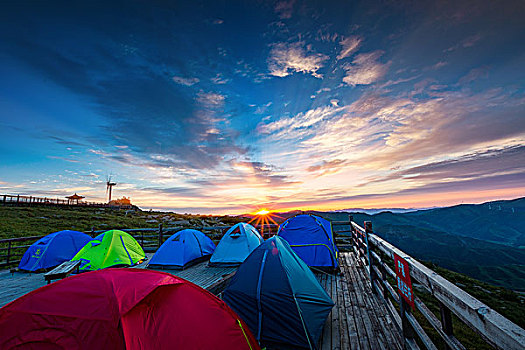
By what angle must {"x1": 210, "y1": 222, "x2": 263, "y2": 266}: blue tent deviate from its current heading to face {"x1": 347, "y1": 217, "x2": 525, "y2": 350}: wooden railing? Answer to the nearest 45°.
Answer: approximately 45° to its left

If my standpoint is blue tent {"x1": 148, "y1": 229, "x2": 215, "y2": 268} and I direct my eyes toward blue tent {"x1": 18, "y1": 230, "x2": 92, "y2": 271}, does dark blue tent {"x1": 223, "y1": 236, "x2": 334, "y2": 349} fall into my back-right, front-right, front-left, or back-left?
back-left

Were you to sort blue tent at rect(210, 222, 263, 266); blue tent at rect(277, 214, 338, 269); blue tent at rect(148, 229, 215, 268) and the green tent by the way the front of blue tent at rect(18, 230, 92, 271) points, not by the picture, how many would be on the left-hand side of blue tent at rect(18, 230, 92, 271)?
4

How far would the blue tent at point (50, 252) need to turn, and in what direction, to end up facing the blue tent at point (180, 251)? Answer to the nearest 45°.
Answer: approximately 90° to its left

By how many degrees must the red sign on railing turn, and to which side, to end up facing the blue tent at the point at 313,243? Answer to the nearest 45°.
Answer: approximately 90° to its right

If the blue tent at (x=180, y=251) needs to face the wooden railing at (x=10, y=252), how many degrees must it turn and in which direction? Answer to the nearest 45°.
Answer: approximately 90° to its right

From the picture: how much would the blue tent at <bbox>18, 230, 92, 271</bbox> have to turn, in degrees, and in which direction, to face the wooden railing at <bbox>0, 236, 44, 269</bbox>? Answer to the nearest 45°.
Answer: approximately 90° to its right

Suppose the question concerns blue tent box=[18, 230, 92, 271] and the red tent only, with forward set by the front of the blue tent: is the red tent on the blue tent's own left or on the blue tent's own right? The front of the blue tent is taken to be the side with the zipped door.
on the blue tent's own left

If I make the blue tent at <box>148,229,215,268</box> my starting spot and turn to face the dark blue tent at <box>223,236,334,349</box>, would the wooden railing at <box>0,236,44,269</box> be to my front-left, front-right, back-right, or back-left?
back-right

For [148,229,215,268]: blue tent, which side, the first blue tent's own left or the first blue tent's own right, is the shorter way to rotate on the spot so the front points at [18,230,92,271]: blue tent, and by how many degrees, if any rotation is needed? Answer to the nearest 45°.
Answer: approximately 45° to the first blue tent's own right
